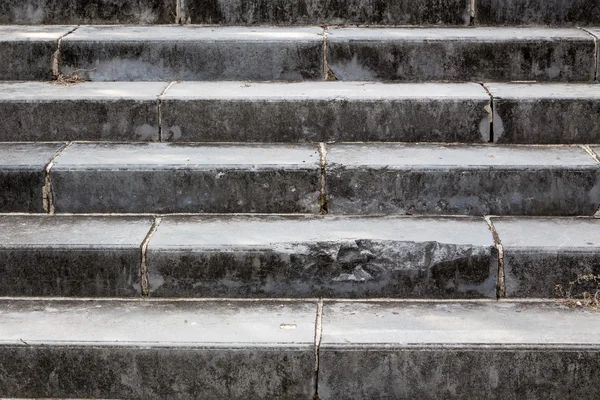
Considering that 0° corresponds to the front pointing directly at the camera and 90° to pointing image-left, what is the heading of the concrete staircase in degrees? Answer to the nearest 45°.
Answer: approximately 0°
